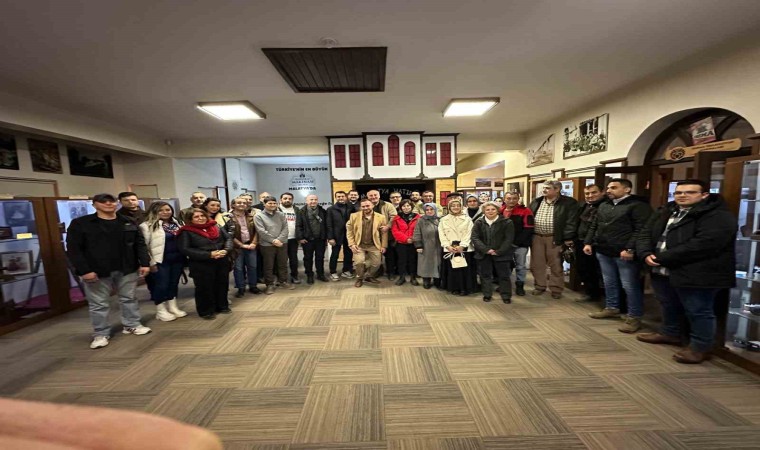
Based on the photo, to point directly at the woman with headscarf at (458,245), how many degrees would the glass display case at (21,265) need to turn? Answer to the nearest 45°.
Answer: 0° — it already faces them

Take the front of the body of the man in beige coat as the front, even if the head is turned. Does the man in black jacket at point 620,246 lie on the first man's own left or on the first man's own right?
on the first man's own left

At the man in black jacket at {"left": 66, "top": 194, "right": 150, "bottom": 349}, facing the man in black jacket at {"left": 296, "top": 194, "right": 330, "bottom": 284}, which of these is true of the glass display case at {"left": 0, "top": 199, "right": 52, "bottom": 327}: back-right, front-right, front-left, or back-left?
back-left

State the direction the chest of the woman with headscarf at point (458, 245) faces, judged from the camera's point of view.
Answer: toward the camera

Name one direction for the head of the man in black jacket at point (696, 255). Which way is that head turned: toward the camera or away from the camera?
toward the camera

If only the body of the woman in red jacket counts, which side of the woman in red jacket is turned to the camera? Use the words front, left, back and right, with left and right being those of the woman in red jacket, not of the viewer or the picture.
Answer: front

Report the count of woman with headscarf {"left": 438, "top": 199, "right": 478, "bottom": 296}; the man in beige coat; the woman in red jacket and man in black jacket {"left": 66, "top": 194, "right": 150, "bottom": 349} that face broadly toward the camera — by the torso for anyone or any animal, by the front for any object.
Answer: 4

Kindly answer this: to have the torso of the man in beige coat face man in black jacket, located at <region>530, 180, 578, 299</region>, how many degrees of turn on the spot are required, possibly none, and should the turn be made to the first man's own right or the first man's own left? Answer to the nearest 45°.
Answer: approximately 90° to the first man's own left

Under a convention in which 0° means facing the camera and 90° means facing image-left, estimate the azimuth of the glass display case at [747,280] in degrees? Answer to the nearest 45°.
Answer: approximately 45°

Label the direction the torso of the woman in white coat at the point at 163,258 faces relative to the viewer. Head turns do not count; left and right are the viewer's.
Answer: facing the viewer and to the right of the viewer

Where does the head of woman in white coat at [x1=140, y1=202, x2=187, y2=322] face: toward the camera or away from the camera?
toward the camera

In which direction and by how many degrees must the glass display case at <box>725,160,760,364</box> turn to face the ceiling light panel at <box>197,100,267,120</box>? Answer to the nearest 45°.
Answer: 0° — it already faces it

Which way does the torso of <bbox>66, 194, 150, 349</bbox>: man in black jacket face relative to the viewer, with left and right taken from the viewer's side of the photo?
facing the viewer
